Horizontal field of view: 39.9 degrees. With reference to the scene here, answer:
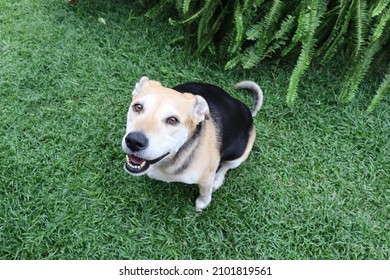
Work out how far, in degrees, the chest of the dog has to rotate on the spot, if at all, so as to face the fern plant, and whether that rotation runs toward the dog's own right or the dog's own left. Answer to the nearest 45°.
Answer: approximately 135° to the dog's own right

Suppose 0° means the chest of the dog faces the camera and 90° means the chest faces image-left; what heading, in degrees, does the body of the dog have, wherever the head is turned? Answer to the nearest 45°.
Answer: approximately 45°
